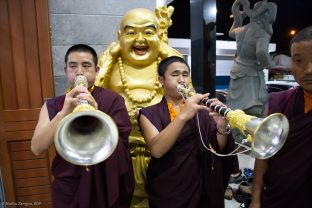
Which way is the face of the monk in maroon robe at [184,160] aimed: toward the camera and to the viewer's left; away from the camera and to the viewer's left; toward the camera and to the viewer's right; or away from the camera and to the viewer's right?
toward the camera and to the viewer's right

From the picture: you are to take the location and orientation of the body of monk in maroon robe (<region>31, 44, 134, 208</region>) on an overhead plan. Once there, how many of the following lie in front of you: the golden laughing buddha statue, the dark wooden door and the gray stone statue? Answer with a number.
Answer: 0

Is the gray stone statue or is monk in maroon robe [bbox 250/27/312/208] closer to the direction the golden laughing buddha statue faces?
the monk in maroon robe

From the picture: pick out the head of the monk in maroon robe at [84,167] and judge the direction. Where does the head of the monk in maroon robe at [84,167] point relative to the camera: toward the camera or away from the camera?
toward the camera

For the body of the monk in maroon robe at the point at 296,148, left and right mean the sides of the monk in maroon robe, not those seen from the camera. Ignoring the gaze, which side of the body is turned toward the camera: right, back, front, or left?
front

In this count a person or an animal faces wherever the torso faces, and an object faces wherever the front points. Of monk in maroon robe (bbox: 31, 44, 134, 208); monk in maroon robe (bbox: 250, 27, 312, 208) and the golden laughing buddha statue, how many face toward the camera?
3

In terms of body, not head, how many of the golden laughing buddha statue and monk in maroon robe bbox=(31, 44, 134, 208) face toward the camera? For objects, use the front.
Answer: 2

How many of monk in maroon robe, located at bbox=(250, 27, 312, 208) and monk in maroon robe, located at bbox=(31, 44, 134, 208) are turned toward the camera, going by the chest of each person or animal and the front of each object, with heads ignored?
2

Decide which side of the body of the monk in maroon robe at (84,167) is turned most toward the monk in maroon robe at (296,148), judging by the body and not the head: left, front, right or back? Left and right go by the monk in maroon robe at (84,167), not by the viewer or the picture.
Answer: left

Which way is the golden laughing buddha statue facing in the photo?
toward the camera

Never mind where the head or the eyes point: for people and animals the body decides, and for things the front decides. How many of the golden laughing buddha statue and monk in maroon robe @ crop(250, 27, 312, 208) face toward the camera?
2

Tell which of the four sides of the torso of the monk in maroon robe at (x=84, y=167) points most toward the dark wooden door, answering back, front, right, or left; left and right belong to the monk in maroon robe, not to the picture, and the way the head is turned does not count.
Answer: back

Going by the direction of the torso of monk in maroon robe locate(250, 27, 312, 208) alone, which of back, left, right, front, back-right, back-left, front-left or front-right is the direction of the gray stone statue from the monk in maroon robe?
back

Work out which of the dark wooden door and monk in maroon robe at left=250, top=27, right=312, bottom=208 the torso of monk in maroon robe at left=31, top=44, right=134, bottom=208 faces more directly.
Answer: the monk in maroon robe
